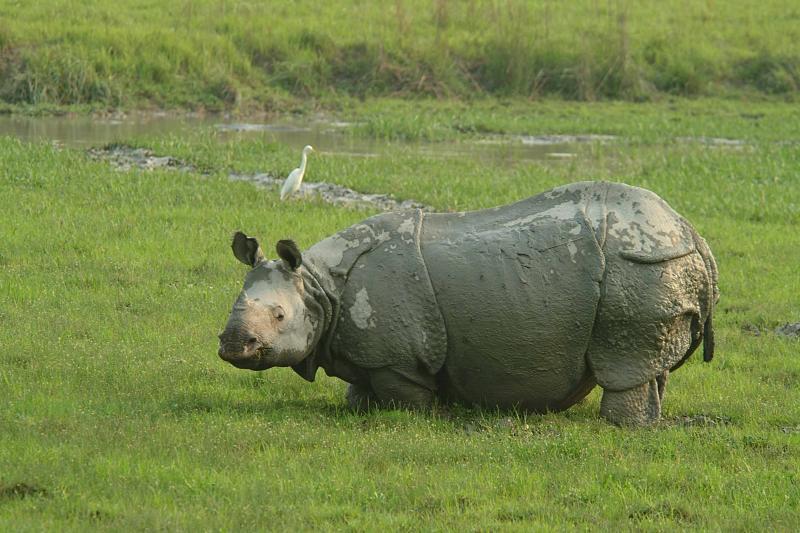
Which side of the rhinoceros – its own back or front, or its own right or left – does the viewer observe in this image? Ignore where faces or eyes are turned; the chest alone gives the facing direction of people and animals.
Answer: left
